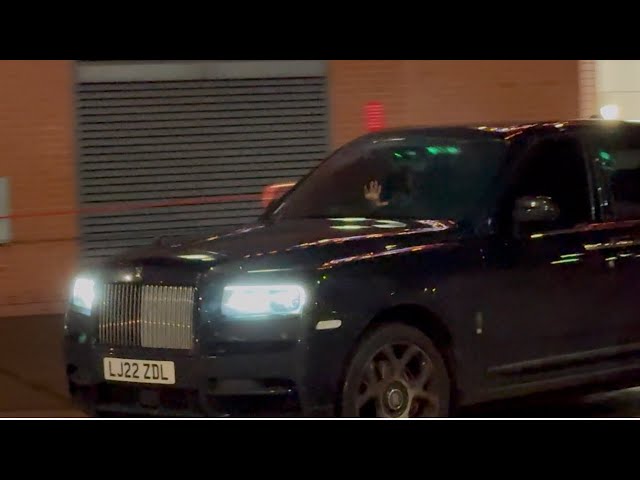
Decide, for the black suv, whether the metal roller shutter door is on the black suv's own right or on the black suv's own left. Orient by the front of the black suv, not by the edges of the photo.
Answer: on the black suv's own right

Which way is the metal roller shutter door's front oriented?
toward the camera

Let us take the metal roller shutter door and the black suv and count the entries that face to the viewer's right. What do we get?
0

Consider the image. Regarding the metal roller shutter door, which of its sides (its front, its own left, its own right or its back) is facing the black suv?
front
